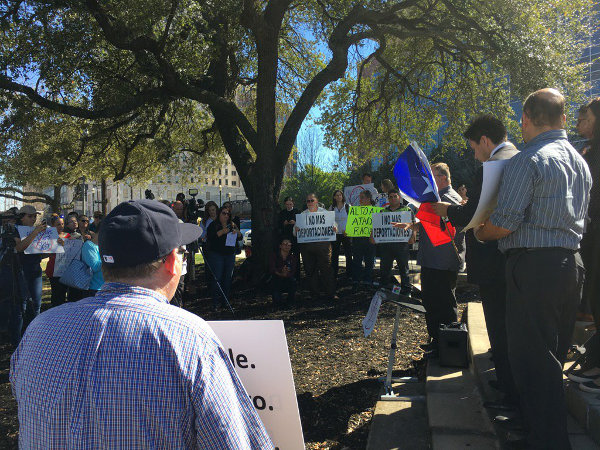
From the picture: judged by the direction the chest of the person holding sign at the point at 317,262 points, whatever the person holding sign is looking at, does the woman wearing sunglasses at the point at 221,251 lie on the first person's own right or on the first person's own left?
on the first person's own right

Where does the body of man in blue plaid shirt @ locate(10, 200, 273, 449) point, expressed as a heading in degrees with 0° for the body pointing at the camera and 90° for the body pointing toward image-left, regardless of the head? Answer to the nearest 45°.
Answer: approximately 225°

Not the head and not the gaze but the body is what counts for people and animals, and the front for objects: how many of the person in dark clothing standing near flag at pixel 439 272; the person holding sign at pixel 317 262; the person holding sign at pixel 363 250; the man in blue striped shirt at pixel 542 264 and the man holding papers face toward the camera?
2

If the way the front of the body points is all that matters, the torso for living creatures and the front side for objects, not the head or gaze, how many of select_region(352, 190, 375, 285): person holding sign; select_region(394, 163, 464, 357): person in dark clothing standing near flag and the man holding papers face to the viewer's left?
2

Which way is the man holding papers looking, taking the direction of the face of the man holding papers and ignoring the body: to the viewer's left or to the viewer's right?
to the viewer's left

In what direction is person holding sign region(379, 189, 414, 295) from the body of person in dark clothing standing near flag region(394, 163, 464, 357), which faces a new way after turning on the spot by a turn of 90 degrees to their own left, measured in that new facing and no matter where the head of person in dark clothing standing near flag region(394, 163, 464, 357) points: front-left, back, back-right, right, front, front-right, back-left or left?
back

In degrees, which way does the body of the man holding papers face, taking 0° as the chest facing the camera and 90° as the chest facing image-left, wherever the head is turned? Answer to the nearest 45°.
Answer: approximately 90°

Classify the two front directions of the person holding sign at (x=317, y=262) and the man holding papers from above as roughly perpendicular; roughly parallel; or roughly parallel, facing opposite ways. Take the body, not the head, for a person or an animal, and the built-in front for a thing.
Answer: roughly perpendicular

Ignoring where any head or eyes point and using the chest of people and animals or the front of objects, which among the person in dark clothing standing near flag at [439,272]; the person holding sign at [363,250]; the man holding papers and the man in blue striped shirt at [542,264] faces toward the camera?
the person holding sign at [363,250]

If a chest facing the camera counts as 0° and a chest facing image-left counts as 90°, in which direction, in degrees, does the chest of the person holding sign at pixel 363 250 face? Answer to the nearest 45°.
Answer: approximately 0°

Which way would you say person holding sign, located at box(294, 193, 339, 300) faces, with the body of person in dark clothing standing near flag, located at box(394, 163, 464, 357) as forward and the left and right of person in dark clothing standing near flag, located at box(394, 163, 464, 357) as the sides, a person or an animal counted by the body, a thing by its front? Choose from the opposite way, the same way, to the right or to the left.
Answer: to the left

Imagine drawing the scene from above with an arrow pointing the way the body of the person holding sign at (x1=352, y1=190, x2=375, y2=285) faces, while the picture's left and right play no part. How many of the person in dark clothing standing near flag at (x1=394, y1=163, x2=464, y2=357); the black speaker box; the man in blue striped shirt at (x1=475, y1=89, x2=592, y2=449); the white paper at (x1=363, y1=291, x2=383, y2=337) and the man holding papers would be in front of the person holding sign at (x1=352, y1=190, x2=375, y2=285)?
5

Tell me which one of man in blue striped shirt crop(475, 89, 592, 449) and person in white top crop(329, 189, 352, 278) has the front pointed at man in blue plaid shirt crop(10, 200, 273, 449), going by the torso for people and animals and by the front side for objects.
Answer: the person in white top

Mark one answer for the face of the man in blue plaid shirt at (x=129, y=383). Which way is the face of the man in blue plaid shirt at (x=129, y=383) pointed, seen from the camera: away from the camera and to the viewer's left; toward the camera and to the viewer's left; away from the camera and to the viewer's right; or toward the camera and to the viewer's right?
away from the camera and to the viewer's right

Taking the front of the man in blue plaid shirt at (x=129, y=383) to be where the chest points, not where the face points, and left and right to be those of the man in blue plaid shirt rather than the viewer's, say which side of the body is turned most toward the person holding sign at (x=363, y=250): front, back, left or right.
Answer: front

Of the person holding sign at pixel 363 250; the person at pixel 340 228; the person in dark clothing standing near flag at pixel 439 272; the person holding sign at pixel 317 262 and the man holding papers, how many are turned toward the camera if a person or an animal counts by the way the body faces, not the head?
3

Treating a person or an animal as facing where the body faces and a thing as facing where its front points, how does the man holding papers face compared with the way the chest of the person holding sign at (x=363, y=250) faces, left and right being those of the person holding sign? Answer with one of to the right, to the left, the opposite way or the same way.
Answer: to the right
